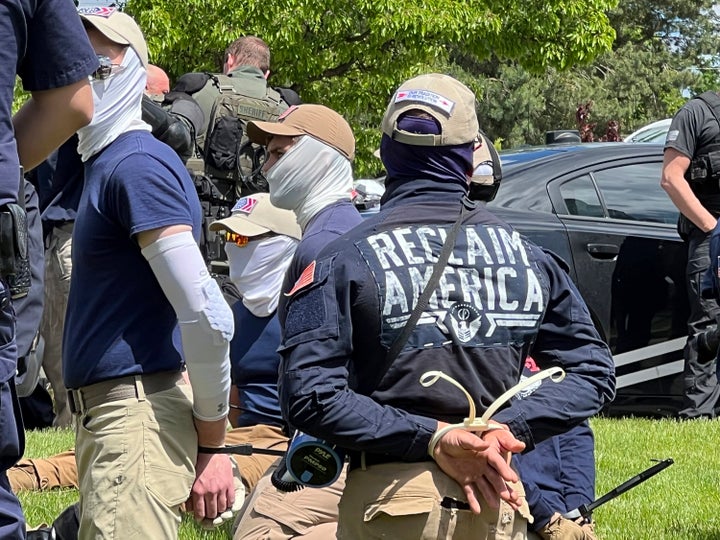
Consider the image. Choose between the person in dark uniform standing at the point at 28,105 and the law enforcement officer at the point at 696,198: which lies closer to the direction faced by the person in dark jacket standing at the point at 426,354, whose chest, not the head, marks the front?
the law enforcement officer

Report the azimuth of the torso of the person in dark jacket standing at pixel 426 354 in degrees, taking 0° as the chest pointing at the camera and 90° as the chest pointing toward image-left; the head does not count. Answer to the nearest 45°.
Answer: approximately 180°

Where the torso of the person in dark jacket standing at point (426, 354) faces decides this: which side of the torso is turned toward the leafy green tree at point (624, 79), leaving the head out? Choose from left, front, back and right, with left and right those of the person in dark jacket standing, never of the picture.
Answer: front

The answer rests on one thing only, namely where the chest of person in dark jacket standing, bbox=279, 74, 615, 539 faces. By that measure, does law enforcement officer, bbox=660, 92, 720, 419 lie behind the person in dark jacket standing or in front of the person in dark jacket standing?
in front

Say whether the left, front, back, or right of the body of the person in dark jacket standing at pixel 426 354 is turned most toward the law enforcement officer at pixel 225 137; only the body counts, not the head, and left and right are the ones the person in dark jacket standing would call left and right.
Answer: front

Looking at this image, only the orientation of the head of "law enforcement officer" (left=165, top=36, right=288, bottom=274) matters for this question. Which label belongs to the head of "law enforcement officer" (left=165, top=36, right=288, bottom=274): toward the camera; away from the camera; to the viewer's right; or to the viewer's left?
away from the camera

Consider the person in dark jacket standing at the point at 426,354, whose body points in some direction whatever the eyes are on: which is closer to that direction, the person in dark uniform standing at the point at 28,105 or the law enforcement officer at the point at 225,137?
the law enforcement officer

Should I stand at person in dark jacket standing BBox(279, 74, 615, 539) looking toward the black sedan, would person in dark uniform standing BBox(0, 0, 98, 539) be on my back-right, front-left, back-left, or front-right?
back-left

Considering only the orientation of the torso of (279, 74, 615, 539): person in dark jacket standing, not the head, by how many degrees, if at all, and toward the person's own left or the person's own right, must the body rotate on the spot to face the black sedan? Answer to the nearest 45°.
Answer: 0° — they already face it

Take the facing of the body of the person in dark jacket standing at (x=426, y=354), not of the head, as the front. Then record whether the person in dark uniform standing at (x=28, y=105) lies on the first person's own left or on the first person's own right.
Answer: on the first person's own left

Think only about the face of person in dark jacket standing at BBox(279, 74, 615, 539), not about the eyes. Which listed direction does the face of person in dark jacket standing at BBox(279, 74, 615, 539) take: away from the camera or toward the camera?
away from the camera

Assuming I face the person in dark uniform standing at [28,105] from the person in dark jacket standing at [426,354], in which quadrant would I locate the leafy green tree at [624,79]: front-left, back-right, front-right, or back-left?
back-right
